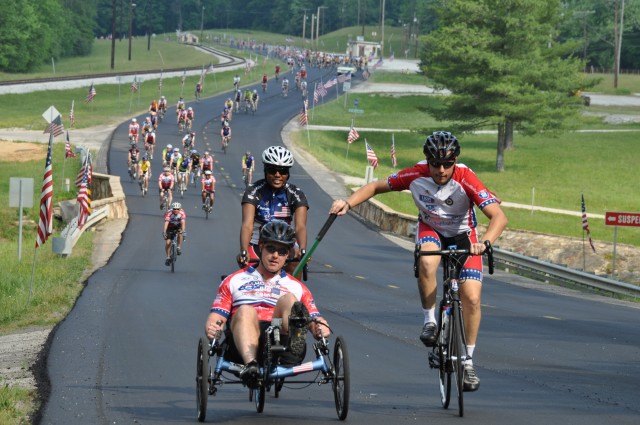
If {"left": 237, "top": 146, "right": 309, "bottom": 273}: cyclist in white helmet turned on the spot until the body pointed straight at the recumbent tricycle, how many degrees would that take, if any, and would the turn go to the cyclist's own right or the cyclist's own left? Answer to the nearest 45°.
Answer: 0° — they already face it

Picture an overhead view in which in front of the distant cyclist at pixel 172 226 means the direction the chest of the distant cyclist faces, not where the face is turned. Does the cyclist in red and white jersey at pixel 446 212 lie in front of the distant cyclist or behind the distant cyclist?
in front

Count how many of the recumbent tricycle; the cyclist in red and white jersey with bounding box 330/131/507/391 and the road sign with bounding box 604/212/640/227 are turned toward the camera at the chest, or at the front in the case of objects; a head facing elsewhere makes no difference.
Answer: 3

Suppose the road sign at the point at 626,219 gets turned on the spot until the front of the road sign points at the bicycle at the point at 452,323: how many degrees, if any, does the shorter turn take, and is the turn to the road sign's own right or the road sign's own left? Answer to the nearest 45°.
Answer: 0° — it already faces it

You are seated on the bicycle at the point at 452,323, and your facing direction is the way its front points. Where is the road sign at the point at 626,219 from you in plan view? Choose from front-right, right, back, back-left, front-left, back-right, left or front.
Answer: back

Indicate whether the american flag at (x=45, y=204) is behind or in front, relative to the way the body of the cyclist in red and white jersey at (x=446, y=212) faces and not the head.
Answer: behind

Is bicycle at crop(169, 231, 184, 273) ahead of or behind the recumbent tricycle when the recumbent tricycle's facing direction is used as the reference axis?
behind

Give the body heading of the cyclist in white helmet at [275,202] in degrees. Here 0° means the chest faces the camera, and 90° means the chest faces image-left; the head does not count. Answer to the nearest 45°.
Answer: approximately 0°

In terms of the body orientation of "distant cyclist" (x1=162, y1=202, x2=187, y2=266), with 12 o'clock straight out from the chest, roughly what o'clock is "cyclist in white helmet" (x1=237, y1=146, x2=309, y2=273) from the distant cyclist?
The cyclist in white helmet is roughly at 12 o'clock from the distant cyclist.

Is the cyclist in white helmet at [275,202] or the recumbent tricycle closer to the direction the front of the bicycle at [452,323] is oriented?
the recumbent tricycle

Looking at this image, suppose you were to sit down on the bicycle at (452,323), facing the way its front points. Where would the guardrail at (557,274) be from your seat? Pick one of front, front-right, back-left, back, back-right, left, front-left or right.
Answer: back

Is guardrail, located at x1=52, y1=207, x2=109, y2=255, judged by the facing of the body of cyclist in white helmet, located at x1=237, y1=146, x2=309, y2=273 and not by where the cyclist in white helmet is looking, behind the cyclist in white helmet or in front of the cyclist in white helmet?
behind

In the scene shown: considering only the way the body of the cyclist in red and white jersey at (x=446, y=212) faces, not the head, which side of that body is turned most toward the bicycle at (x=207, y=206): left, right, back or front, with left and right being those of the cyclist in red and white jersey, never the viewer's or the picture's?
back
